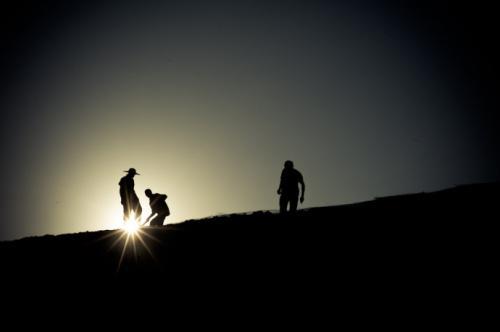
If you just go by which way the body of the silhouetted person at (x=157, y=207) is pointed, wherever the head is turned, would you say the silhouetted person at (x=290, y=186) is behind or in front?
behind

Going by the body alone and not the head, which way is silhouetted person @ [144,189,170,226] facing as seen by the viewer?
to the viewer's left
